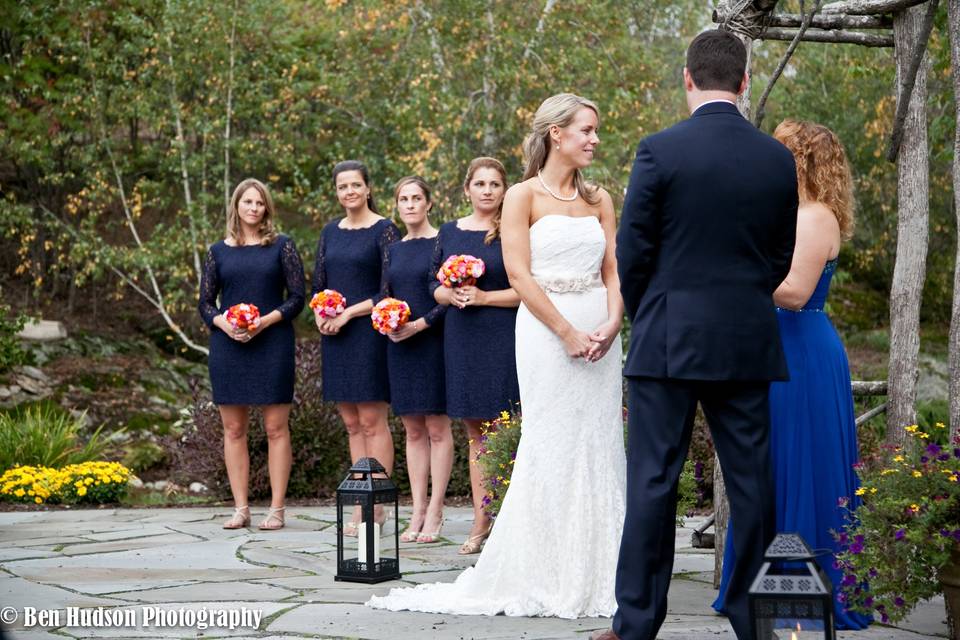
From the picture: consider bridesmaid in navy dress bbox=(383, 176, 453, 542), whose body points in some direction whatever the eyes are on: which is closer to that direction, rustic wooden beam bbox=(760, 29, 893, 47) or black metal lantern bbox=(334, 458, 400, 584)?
the black metal lantern

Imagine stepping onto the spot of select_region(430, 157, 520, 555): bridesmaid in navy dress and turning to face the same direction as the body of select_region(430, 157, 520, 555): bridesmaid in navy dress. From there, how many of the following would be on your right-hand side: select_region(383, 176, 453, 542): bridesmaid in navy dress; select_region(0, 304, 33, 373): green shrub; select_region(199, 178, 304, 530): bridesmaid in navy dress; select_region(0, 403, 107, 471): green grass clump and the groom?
4

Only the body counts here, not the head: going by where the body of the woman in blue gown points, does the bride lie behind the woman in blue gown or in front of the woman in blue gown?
in front

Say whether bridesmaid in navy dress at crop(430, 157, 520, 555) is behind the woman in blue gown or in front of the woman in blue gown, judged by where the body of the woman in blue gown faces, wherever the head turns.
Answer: in front

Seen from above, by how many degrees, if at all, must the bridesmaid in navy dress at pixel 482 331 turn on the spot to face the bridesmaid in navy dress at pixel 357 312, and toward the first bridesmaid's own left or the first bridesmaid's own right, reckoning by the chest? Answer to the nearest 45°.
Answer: approximately 90° to the first bridesmaid's own right

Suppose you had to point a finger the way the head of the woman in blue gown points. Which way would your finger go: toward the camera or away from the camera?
away from the camera

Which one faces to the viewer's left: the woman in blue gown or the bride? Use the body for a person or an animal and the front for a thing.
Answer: the woman in blue gown

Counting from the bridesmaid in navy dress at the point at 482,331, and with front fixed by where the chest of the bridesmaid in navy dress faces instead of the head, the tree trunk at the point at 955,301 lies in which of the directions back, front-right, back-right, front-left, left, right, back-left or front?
left

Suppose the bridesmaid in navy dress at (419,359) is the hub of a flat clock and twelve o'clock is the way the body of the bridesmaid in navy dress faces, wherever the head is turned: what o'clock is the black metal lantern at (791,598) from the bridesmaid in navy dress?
The black metal lantern is roughly at 10 o'clock from the bridesmaid in navy dress.

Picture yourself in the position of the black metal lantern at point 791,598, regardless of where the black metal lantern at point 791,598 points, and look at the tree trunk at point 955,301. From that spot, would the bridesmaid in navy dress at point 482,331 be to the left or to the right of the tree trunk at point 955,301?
left

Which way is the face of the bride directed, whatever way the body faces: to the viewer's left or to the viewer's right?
to the viewer's right

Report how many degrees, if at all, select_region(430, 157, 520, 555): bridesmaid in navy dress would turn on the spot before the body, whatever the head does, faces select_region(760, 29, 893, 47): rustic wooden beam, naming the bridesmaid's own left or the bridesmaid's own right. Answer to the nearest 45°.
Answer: approximately 90° to the bridesmaid's own left

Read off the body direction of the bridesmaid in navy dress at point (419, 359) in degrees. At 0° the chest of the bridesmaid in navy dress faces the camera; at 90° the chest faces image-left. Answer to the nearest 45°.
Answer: approximately 45°
